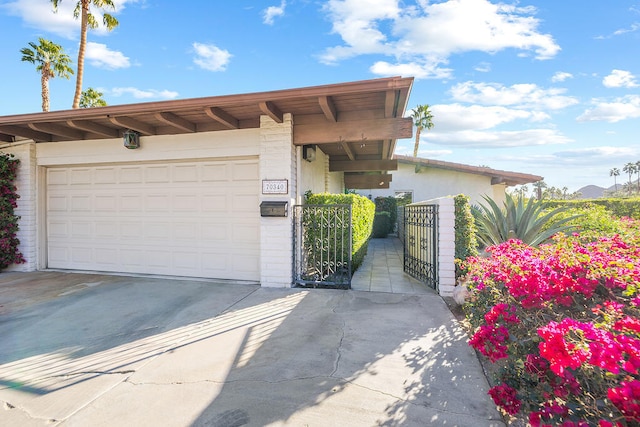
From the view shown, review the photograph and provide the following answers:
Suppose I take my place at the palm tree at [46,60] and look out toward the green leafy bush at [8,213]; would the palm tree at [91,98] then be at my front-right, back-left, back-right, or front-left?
back-left

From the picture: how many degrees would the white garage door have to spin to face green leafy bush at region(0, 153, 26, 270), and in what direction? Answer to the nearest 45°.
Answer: approximately 90° to its right

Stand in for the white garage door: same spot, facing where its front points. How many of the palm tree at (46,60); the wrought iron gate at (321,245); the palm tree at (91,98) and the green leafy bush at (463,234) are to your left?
2

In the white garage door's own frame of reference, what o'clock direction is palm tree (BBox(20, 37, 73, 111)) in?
The palm tree is roughly at 4 o'clock from the white garage door.

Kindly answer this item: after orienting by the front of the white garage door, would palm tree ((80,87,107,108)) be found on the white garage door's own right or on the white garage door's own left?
on the white garage door's own right

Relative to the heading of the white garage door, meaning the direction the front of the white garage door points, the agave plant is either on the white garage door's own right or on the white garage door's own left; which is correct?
on the white garage door's own left

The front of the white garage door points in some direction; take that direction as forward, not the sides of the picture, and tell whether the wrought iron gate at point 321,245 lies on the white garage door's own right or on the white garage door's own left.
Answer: on the white garage door's own left

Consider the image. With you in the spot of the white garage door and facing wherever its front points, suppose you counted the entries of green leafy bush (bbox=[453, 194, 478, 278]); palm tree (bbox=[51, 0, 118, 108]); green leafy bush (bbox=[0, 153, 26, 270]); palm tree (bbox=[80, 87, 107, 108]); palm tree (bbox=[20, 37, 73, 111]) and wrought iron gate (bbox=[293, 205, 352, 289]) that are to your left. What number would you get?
2

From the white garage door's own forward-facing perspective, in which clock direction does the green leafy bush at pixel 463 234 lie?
The green leafy bush is roughly at 9 o'clock from the white garage door.

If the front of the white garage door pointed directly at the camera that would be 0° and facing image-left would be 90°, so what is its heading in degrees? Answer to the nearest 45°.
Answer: approximately 45°

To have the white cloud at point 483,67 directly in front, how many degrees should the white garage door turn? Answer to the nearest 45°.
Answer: approximately 135° to its left
